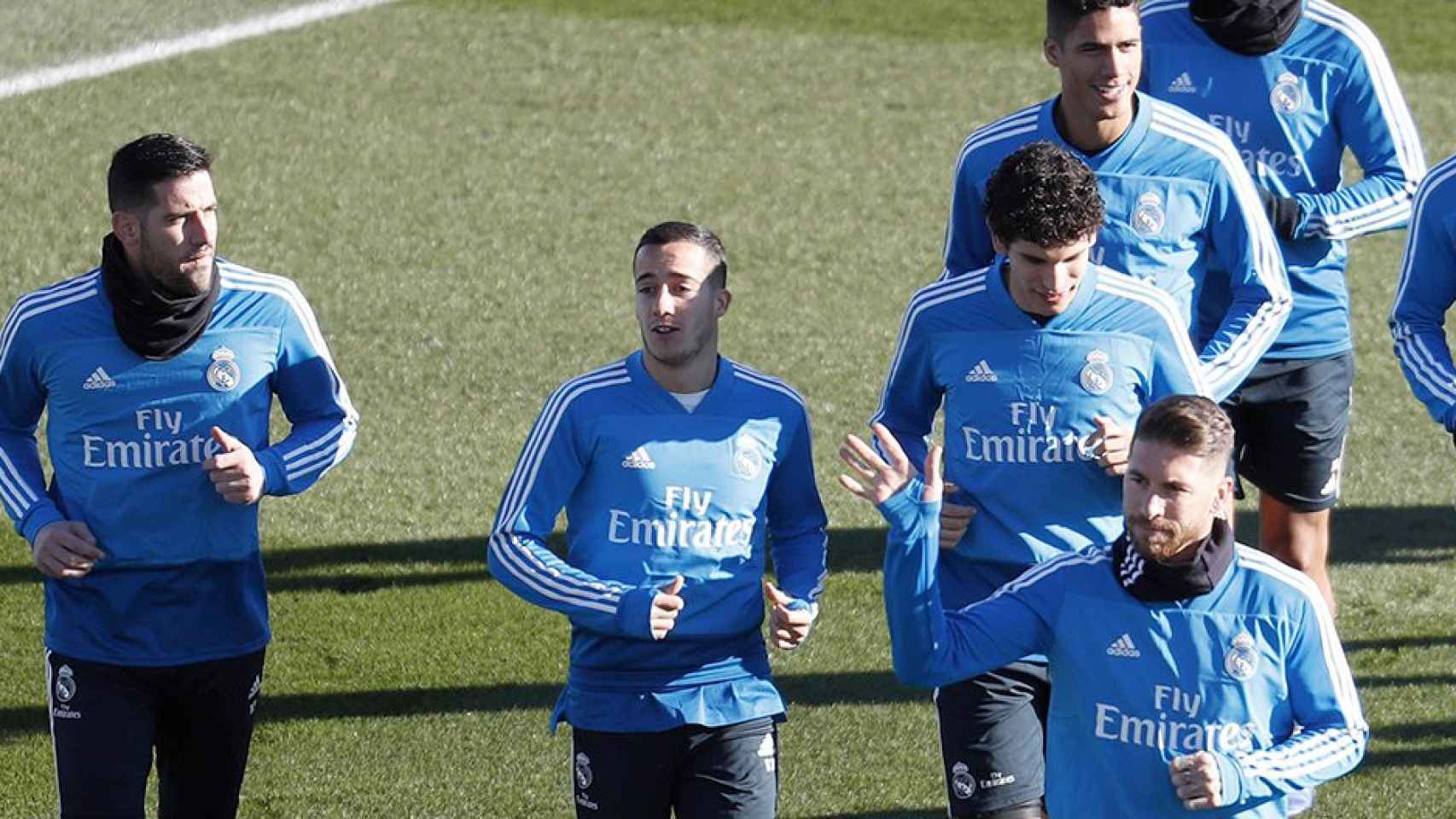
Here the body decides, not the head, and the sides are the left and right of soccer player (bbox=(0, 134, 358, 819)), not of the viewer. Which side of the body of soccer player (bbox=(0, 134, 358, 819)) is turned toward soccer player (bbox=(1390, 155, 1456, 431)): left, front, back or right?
left

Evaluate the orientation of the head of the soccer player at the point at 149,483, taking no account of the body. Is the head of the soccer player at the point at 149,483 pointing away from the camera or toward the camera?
toward the camera

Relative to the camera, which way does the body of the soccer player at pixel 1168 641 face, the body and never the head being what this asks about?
toward the camera

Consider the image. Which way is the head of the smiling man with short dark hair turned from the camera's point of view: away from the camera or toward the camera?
toward the camera

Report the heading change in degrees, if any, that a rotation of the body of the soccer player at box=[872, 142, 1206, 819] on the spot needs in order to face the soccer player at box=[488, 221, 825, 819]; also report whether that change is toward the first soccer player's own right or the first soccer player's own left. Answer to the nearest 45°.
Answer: approximately 45° to the first soccer player's own right

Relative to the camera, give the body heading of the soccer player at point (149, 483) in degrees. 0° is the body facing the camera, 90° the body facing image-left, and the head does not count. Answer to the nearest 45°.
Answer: approximately 0°

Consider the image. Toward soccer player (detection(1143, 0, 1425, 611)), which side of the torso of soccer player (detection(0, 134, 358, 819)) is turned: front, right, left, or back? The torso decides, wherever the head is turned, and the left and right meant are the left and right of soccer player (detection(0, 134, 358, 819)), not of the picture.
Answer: left

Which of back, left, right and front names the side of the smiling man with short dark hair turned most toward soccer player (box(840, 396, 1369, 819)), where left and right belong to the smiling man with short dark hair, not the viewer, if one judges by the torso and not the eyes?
front

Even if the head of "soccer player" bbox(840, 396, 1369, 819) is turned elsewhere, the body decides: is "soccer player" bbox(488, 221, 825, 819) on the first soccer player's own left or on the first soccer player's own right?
on the first soccer player's own right

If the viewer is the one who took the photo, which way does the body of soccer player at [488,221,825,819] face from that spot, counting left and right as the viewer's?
facing the viewer
